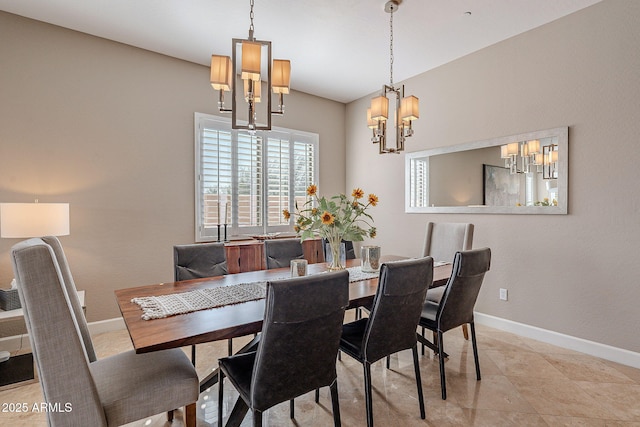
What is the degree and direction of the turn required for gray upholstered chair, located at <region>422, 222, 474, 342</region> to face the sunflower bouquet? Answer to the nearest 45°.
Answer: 0° — it already faces it

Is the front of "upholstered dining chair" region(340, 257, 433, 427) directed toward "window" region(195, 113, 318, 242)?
yes

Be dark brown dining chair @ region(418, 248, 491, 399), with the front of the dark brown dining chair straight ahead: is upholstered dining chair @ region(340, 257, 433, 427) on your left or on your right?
on your left

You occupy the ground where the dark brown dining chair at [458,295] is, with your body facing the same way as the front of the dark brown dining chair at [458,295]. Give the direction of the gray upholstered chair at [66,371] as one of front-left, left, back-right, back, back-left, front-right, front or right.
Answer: left

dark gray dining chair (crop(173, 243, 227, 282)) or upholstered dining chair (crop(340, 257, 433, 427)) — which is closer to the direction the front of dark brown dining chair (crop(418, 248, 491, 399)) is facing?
the dark gray dining chair

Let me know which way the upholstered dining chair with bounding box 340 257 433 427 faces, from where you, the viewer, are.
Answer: facing away from the viewer and to the left of the viewer

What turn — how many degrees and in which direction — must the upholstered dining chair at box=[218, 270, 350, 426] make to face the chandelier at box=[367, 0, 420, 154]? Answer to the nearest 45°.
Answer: approximately 90° to its right

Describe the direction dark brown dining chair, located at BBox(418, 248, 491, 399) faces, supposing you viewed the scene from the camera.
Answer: facing away from the viewer and to the left of the viewer

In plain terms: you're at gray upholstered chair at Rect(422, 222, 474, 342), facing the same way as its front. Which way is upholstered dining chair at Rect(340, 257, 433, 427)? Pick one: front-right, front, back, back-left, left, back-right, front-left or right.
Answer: front-left

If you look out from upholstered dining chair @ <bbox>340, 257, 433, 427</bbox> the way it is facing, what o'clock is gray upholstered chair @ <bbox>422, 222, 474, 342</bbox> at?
The gray upholstered chair is roughly at 2 o'clock from the upholstered dining chair.

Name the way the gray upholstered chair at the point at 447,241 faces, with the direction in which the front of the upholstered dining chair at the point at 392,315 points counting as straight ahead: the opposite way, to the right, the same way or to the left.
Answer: to the left

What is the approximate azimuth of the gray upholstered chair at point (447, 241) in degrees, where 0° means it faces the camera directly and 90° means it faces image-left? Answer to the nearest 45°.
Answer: approximately 45°

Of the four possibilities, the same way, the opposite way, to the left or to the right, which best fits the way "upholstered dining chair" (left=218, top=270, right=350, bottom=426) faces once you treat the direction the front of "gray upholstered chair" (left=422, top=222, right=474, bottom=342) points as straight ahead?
to the right

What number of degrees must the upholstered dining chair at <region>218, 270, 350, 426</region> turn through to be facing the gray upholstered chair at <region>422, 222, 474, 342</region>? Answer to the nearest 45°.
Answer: approximately 90° to its right
